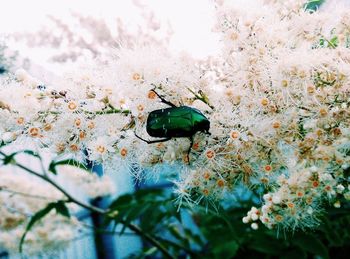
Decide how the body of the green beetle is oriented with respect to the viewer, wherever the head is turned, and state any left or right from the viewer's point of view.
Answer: facing to the right of the viewer
